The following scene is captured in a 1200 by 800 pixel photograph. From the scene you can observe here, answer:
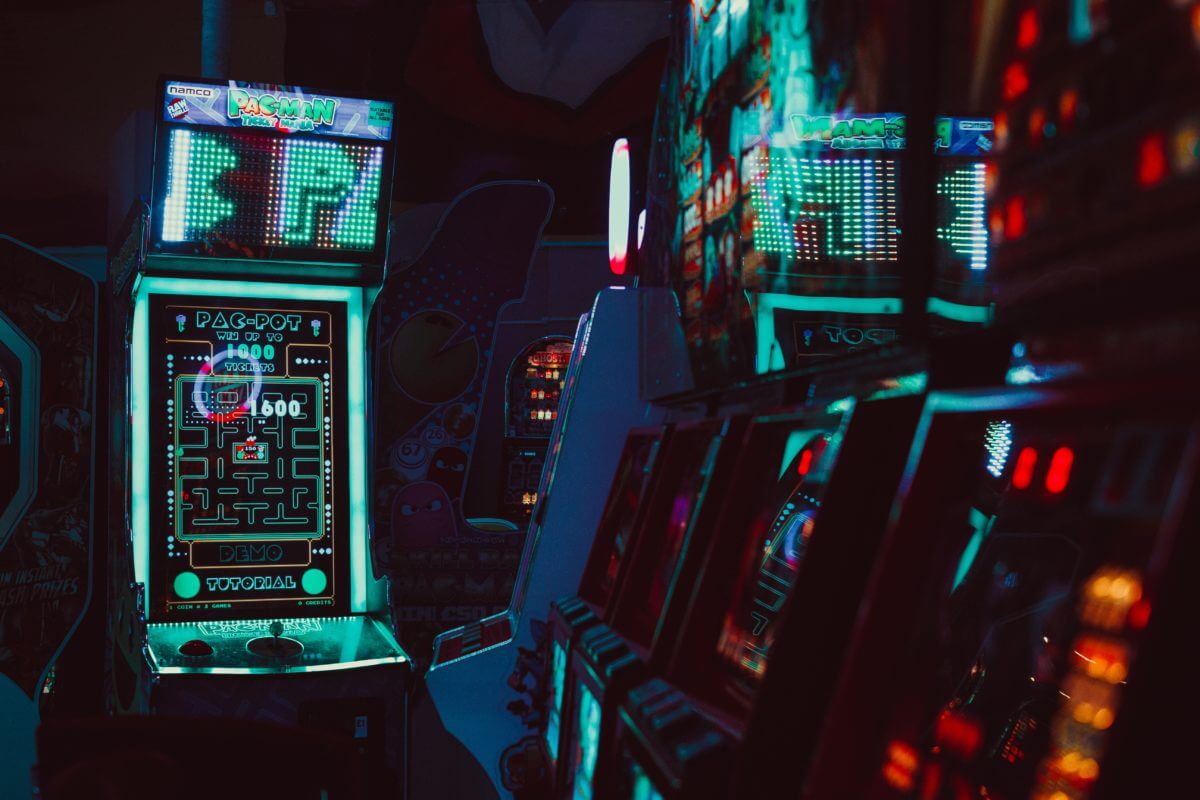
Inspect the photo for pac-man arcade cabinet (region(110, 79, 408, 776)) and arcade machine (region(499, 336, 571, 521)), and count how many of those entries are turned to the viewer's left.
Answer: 0

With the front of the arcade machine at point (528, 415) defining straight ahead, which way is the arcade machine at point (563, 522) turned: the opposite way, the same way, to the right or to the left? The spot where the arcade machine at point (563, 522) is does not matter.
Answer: to the right

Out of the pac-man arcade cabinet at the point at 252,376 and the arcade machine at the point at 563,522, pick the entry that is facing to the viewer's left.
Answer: the arcade machine

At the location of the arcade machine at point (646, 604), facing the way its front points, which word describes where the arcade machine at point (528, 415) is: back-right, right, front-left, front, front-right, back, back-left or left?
back-right

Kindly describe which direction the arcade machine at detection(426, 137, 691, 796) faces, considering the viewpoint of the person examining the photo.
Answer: facing to the left of the viewer

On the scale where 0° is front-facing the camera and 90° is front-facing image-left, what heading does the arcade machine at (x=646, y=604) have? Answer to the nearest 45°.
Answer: approximately 45°

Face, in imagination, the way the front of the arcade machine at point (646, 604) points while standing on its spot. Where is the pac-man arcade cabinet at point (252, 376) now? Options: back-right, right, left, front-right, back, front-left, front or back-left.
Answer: right

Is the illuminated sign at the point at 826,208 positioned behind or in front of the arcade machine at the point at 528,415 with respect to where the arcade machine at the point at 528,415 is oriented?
in front

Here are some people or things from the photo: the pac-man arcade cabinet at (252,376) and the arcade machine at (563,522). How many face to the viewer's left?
1

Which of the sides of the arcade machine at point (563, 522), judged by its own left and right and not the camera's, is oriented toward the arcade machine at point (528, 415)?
right
